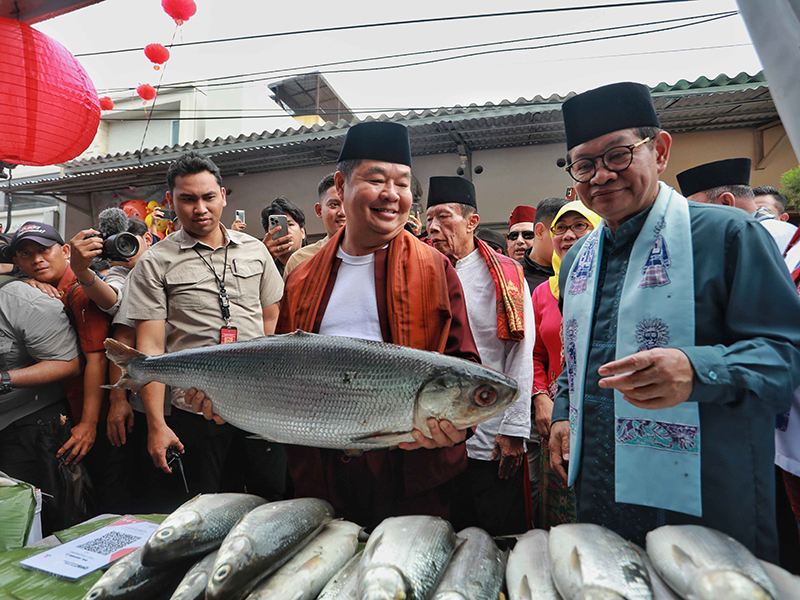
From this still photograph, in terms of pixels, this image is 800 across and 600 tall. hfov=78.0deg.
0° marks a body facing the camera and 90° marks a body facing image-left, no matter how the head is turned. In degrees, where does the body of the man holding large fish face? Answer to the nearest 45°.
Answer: approximately 0°

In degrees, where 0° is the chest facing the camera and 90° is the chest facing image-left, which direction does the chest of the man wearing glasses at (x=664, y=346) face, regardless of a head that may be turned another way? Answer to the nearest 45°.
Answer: approximately 45°

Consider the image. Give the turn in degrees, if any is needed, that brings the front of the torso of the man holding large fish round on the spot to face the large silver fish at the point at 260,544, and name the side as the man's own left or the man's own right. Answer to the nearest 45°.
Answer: approximately 45° to the man's own right

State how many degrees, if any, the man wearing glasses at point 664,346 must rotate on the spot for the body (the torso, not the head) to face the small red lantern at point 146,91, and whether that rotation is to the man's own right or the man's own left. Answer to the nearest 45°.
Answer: approximately 90° to the man's own right

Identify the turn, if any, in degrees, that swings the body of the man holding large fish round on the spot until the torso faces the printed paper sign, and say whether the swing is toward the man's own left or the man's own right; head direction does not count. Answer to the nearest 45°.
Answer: approximately 90° to the man's own right

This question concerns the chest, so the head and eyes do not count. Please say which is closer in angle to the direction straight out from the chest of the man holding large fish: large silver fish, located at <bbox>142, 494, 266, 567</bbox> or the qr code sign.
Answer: the large silver fish

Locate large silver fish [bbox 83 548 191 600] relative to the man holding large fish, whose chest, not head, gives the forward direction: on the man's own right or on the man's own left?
on the man's own right

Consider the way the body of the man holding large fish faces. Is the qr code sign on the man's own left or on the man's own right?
on the man's own right
